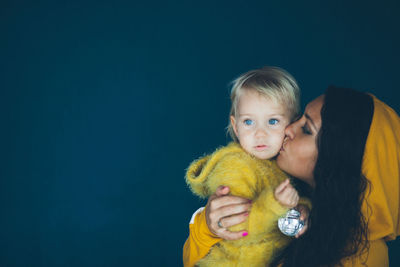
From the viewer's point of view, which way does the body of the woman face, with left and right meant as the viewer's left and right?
facing to the left of the viewer

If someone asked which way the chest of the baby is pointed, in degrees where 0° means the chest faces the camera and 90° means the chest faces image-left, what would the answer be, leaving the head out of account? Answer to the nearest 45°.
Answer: approximately 315°
